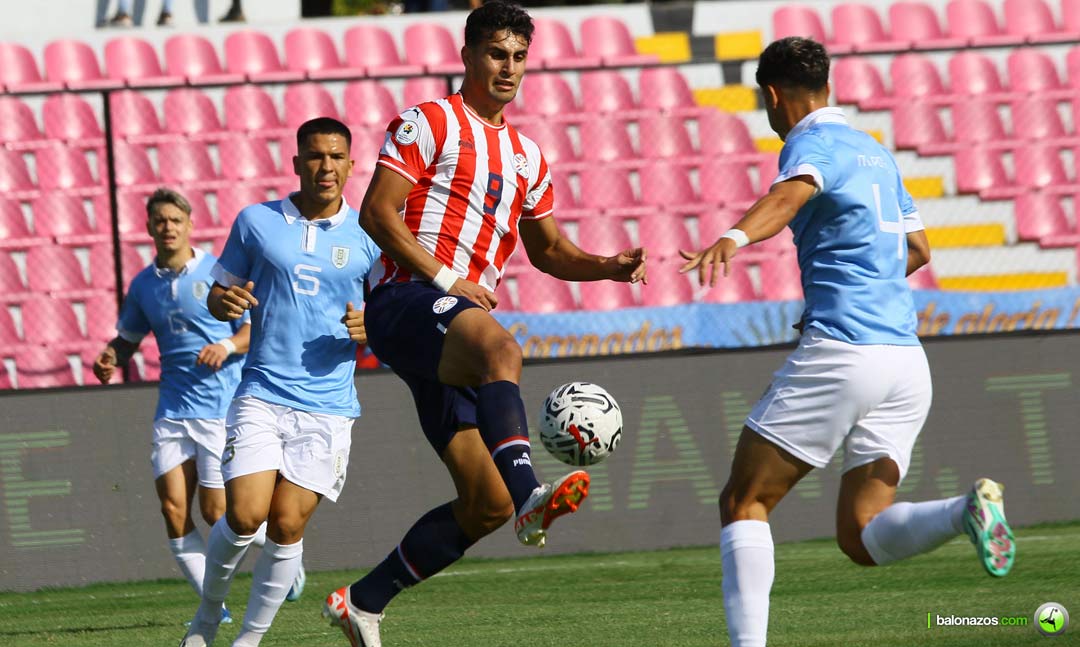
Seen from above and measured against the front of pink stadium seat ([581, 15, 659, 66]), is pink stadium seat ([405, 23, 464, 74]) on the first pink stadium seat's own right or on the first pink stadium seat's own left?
on the first pink stadium seat's own right

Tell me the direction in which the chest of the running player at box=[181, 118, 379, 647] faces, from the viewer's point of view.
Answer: toward the camera

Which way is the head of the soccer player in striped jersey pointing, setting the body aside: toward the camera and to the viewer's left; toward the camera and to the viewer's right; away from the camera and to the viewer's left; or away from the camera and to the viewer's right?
toward the camera and to the viewer's right

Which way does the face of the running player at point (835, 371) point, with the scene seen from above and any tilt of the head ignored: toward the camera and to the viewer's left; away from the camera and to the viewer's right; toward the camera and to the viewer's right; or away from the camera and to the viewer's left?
away from the camera and to the viewer's left

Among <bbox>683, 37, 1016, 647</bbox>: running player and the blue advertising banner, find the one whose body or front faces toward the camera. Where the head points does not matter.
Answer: the blue advertising banner

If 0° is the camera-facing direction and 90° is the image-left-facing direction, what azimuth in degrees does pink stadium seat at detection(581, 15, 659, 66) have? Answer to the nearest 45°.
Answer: approximately 315°

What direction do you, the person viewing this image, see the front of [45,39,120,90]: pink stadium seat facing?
facing the viewer and to the right of the viewer

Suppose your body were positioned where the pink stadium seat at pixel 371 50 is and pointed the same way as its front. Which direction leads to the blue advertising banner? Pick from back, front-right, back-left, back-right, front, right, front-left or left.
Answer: front

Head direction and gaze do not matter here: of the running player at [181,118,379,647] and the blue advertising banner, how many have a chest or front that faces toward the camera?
2

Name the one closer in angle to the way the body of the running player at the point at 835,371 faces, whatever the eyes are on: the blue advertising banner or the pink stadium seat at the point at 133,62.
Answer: the pink stadium seat

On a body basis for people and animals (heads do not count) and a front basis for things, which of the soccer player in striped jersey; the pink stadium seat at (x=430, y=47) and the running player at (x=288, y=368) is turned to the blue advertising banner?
the pink stadium seat

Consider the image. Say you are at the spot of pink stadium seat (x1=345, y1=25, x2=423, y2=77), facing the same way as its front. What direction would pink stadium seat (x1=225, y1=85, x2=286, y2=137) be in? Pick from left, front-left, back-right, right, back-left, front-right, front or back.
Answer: right

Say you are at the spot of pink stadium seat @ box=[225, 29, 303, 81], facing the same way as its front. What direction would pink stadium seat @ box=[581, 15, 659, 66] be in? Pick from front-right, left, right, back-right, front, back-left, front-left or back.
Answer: front-left

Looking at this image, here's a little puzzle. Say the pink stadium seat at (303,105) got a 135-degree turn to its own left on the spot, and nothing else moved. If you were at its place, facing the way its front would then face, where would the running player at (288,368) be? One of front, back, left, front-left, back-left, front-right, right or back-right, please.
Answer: back

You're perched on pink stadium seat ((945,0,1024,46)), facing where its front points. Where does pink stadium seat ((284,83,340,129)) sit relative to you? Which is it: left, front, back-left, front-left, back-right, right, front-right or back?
right

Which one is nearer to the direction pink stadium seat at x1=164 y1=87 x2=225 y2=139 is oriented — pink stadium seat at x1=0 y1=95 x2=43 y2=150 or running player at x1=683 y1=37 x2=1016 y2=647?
the running player

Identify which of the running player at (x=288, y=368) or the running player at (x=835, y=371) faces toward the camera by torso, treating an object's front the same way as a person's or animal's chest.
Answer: the running player at (x=288, y=368)

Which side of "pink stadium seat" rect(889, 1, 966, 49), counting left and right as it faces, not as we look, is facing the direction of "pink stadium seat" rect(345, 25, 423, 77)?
right

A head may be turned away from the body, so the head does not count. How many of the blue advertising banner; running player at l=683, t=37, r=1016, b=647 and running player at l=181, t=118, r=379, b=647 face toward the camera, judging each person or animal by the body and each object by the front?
2
